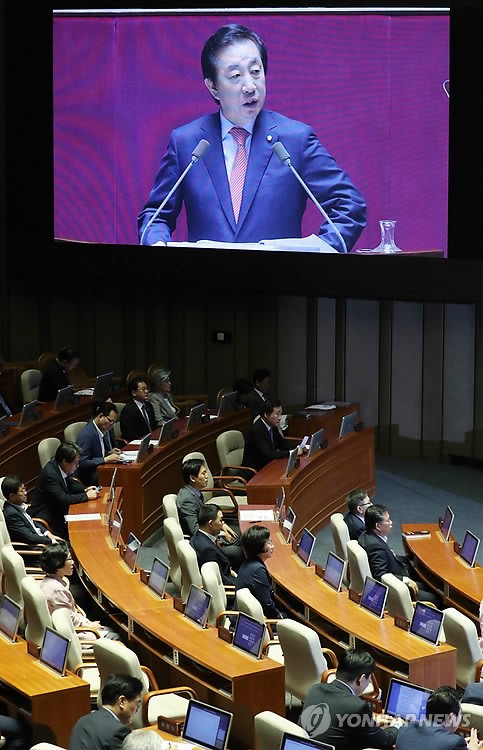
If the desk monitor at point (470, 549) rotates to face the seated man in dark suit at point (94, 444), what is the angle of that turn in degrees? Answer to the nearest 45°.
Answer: approximately 45° to its right

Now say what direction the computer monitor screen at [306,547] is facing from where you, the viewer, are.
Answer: facing the viewer and to the left of the viewer

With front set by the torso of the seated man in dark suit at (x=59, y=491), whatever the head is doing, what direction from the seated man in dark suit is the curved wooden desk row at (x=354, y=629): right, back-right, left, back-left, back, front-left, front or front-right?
front-right

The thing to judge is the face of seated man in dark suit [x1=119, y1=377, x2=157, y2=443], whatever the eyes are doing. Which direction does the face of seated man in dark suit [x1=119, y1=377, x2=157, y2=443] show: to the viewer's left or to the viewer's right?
to the viewer's right

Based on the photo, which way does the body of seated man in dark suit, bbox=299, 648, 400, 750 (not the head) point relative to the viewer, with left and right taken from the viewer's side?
facing away from the viewer and to the right of the viewer

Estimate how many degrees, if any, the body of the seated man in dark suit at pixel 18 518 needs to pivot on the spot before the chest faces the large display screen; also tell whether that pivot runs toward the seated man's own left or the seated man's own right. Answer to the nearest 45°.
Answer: approximately 45° to the seated man's own left

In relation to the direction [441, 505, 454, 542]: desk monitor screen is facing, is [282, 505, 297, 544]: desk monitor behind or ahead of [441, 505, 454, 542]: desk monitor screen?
ahead

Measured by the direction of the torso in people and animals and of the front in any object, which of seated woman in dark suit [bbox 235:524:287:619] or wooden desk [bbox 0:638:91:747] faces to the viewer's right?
the seated woman in dark suit

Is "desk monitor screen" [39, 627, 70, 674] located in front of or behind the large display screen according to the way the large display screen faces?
in front

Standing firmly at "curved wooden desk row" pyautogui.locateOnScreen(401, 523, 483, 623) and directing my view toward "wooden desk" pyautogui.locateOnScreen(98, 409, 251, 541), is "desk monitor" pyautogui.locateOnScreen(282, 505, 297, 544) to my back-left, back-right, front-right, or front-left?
front-left

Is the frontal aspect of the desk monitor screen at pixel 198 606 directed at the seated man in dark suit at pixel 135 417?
no

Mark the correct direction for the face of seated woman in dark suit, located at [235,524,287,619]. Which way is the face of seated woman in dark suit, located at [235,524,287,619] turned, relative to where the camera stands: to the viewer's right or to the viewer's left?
to the viewer's right
